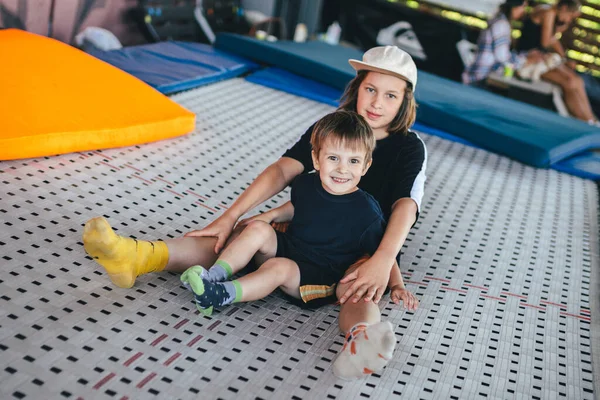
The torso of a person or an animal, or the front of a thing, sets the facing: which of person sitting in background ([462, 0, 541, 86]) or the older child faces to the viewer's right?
the person sitting in background

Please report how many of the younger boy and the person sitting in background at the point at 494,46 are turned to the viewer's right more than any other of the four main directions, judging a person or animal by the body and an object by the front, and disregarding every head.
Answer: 1

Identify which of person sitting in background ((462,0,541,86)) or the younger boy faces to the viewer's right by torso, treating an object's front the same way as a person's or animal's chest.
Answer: the person sitting in background

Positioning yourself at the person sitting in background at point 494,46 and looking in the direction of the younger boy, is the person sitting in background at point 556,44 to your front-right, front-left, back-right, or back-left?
back-left

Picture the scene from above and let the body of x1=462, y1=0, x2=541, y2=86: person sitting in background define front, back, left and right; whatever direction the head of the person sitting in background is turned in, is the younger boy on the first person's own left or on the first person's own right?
on the first person's own right

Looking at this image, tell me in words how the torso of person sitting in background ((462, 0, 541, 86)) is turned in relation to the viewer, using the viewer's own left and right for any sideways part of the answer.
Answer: facing to the right of the viewer

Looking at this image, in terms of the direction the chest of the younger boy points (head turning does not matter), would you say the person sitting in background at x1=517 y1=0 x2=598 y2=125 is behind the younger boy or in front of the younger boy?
behind

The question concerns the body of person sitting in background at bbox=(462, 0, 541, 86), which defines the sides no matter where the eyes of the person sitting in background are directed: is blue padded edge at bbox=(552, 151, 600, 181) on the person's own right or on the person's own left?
on the person's own right

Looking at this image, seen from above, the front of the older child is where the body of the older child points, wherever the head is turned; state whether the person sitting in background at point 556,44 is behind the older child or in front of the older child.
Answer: behind
